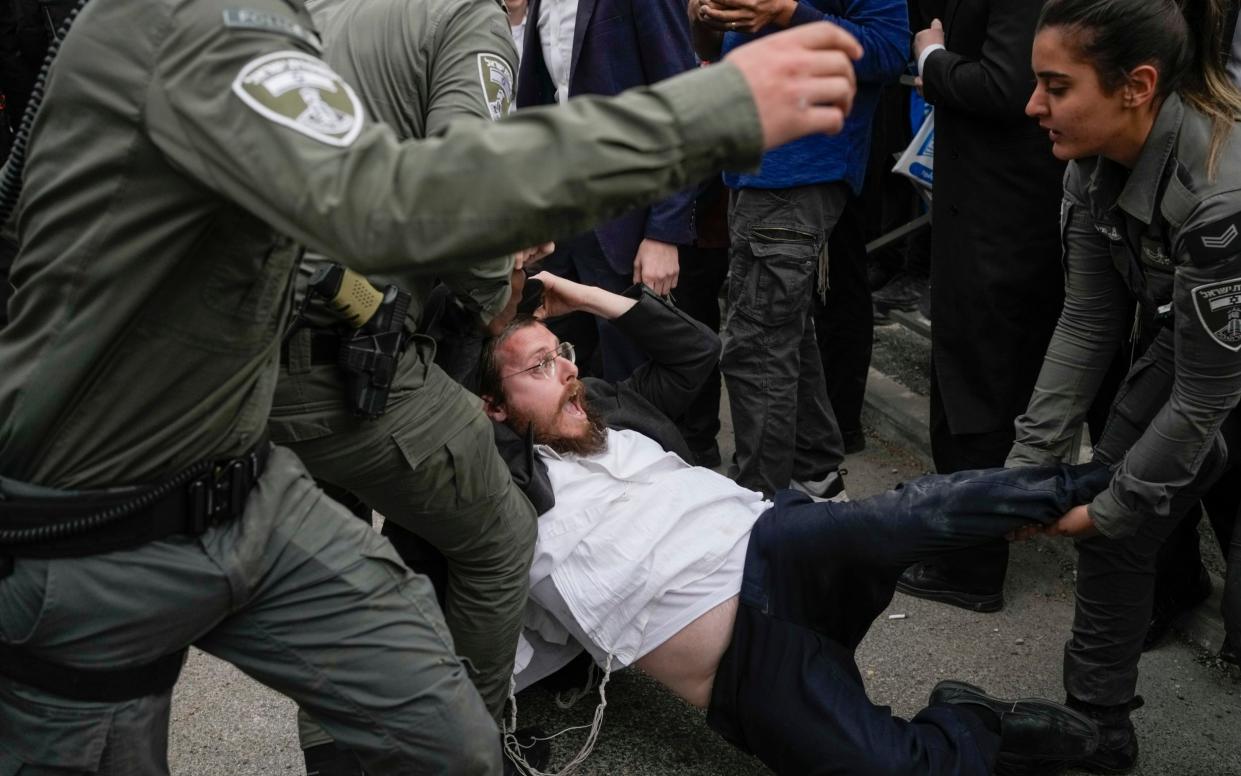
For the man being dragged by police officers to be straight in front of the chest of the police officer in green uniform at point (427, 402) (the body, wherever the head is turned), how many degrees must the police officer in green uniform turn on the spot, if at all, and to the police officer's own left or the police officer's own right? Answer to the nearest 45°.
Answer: approximately 45° to the police officer's own right

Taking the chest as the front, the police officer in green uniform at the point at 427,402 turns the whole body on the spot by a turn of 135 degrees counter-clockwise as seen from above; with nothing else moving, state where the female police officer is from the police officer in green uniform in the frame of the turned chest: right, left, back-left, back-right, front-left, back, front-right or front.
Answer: back

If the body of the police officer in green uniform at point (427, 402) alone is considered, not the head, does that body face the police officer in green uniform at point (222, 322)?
no

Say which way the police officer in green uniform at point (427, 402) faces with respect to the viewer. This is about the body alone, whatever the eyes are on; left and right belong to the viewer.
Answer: facing away from the viewer and to the right of the viewer
